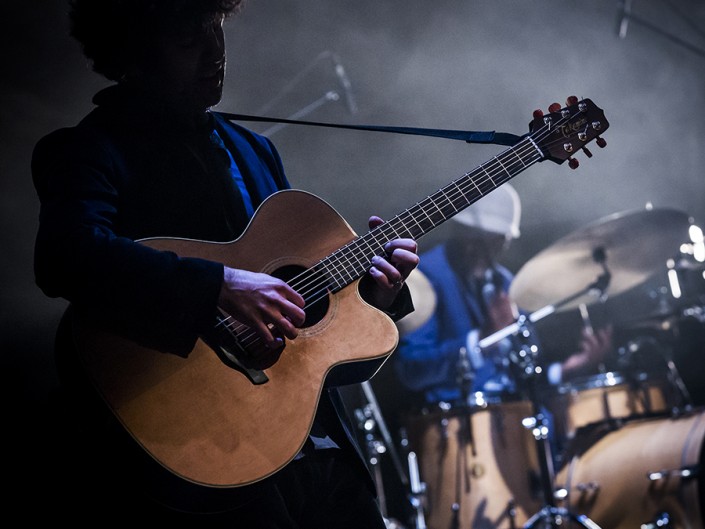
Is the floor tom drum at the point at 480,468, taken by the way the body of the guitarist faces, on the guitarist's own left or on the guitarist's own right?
on the guitarist's own left

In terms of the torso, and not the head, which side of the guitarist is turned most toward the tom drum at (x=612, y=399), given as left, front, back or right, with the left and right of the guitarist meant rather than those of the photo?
left

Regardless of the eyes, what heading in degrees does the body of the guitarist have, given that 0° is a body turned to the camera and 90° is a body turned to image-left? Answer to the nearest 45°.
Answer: approximately 315°

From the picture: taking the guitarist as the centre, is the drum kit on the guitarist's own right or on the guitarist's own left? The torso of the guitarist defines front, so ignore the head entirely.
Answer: on the guitarist's own left

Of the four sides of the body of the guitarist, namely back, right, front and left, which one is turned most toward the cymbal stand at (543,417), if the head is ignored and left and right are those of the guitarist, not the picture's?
left
